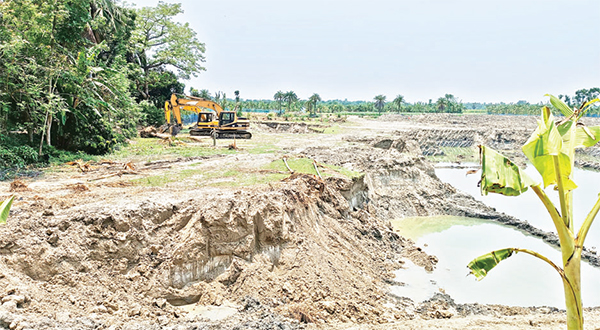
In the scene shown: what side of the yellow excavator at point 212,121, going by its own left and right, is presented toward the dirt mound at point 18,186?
left

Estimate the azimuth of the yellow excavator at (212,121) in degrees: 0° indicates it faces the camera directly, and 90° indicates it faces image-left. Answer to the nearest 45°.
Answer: approximately 90°

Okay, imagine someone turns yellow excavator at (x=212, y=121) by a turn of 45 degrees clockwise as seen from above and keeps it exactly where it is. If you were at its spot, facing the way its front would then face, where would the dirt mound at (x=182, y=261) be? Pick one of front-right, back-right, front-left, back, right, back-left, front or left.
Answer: back-left

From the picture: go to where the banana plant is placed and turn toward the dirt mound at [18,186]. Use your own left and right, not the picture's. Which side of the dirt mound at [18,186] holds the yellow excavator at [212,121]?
right

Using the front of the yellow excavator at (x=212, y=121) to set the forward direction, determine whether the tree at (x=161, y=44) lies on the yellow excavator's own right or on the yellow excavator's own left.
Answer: on the yellow excavator's own right

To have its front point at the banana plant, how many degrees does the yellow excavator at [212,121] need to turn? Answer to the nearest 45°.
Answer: approximately 90° to its left

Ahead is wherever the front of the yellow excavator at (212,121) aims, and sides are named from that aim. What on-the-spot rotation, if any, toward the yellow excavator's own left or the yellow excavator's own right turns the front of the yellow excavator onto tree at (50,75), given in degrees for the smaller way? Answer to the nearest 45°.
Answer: approximately 45° to the yellow excavator's own left
